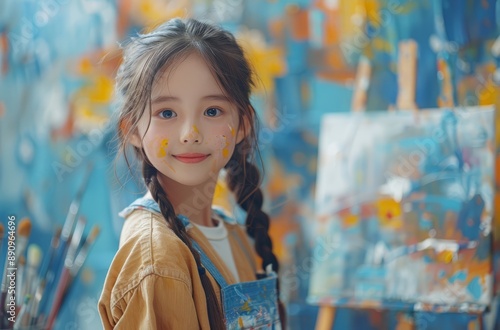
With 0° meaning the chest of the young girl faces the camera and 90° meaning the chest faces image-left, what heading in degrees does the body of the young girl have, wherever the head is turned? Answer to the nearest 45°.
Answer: approximately 315°

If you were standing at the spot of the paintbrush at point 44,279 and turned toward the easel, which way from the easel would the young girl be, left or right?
right

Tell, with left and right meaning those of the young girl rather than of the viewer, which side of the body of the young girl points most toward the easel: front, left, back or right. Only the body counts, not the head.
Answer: left

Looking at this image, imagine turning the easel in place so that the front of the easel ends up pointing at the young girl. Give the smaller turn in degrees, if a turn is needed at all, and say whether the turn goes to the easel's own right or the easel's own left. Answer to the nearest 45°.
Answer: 0° — it already faces them
